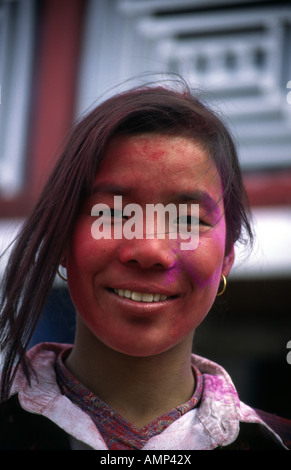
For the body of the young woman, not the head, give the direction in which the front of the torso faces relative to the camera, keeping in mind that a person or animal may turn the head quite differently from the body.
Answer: toward the camera
